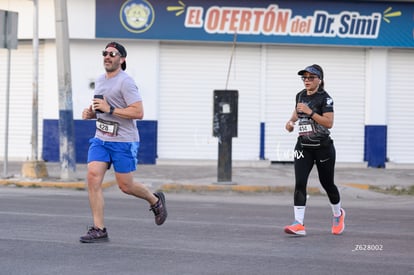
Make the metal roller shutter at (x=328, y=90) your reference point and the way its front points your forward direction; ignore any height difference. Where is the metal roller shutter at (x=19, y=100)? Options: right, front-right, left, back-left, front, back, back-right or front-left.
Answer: right

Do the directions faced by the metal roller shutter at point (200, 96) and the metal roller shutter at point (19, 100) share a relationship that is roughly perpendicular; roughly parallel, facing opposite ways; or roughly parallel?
roughly parallel

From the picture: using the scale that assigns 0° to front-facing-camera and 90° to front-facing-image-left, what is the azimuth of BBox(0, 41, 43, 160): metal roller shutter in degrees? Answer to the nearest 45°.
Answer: approximately 0°

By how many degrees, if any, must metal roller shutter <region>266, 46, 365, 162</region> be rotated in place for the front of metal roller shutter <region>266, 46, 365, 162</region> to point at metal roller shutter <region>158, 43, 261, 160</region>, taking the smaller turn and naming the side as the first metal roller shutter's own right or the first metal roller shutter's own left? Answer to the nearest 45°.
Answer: approximately 90° to the first metal roller shutter's own right

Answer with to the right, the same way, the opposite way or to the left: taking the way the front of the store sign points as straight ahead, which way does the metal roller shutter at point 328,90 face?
the same way

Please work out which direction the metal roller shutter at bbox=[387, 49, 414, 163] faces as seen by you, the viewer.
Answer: facing the viewer

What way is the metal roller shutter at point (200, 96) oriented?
toward the camera

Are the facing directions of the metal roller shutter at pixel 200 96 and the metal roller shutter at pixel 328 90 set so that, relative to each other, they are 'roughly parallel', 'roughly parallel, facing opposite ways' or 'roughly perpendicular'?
roughly parallel

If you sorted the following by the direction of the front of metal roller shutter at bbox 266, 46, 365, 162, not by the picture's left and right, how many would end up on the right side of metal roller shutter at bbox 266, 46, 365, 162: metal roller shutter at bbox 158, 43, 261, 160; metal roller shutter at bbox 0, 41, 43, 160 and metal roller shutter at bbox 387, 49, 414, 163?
2

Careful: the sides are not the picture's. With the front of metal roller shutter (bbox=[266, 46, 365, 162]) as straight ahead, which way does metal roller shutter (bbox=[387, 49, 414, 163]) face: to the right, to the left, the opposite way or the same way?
the same way

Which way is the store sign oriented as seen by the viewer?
toward the camera

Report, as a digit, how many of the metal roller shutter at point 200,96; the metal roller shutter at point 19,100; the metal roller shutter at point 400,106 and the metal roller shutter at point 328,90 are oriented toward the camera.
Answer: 4

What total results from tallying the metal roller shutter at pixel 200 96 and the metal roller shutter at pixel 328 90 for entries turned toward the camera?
2

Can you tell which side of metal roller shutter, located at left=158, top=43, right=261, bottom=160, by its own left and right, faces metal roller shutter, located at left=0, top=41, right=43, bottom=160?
right

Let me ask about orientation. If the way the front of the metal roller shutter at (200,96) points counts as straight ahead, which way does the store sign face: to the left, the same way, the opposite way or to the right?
the same way
